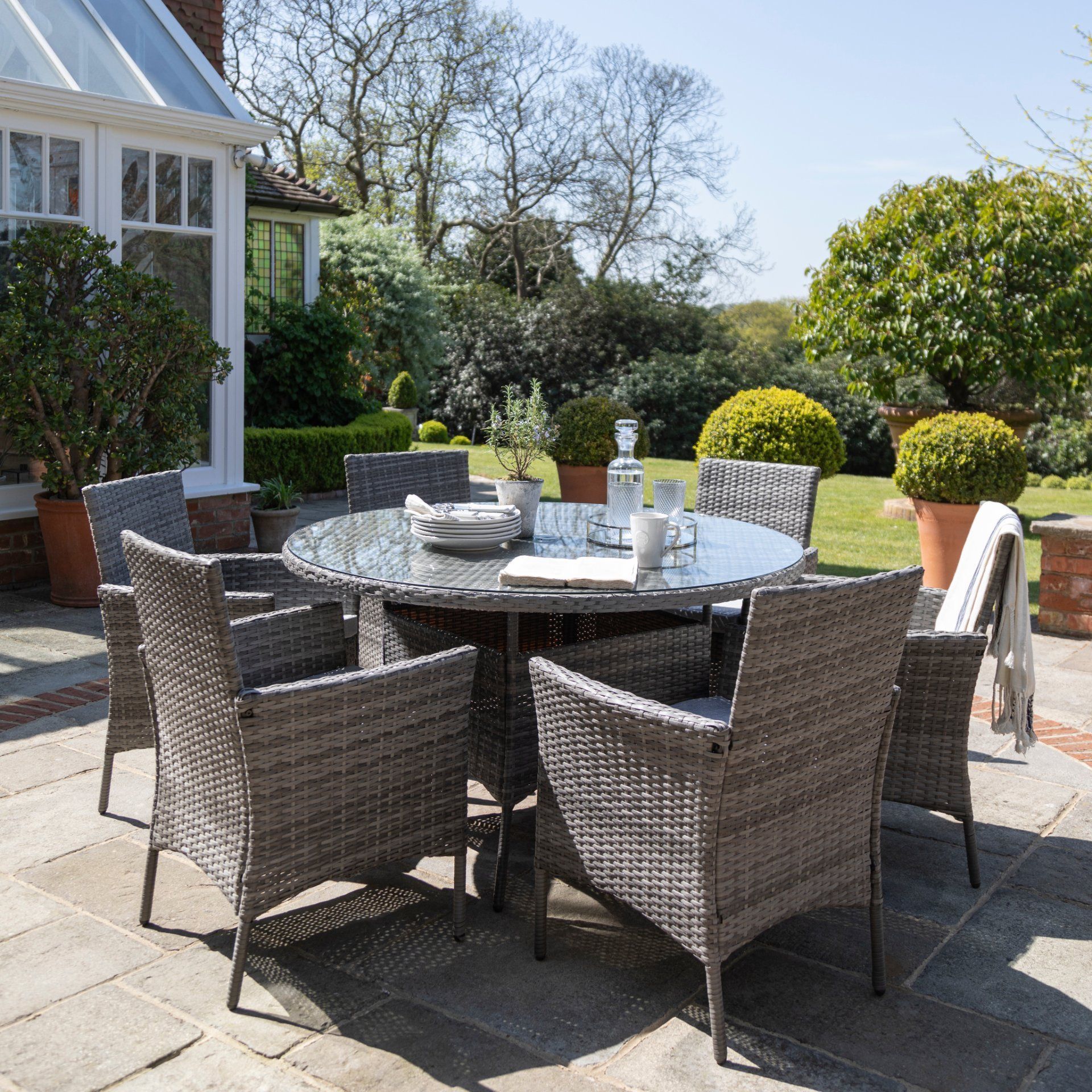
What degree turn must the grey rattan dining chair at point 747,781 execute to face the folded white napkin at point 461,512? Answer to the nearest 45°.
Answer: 0° — it already faces it

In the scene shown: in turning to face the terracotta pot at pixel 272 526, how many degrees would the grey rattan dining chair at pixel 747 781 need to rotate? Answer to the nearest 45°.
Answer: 0° — it already faces it

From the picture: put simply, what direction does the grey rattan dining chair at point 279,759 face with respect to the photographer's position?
facing away from the viewer and to the right of the viewer

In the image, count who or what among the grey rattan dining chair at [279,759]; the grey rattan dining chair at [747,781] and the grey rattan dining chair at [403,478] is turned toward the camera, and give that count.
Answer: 1

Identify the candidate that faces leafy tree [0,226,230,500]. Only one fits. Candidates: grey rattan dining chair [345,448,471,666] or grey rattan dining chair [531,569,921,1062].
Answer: grey rattan dining chair [531,569,921,1062]

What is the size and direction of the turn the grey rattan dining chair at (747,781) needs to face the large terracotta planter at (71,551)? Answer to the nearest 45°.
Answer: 0° — it already faces it

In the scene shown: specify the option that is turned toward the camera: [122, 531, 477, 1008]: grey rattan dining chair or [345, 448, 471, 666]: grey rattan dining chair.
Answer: [345, 448, 471, 666]: grey rattan dining chair

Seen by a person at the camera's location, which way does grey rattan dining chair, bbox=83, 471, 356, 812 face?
facing the viewer and to the right of the viewer

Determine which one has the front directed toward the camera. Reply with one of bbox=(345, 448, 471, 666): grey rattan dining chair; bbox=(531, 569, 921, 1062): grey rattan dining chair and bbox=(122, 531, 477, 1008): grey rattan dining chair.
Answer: bbox=(345, 448, 471, 666): grey rattan dining chair

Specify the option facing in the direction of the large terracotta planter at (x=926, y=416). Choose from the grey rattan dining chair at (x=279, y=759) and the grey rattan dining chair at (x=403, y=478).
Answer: the grey rattan dining chair at (x=279, y=759)

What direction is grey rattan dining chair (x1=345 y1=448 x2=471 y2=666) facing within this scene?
toward the camera

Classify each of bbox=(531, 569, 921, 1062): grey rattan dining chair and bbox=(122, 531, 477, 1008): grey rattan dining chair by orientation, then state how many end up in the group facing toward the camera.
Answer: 0

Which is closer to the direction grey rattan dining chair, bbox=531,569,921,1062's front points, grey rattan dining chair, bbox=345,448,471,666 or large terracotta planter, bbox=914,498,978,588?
the grey rattan dining chair

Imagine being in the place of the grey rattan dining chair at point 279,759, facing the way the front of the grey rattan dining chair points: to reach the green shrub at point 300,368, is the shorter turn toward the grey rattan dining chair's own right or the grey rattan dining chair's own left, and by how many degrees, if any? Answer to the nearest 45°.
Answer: approximately 45° to the grey rattan dining chair's own left

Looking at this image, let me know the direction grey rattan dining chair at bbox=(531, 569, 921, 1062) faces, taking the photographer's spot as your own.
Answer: facing away from the viewer and to the left of the viewer

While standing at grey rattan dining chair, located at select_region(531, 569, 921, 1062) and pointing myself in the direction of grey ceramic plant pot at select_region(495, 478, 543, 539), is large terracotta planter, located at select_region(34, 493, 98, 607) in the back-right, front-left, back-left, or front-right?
front-left

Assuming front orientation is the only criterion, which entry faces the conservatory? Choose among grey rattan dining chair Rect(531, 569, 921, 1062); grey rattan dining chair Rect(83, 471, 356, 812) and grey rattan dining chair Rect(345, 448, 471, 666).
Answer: grey rattan dining chair Rect(531, 569, 921, 1062)

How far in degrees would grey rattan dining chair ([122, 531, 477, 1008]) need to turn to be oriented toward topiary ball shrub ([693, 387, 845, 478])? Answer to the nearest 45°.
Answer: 0° — it already faces it

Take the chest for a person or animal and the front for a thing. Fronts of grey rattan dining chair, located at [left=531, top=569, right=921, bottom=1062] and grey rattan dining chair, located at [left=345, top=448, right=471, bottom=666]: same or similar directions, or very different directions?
very different directions

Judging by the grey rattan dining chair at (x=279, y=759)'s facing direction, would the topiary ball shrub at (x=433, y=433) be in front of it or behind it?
in front
